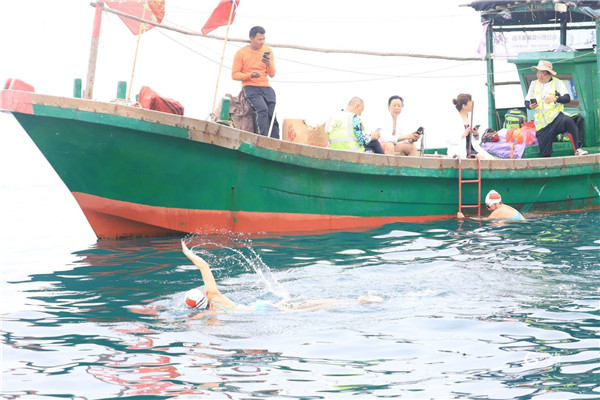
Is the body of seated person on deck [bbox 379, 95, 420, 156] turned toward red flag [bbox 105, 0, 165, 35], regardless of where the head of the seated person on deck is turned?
no

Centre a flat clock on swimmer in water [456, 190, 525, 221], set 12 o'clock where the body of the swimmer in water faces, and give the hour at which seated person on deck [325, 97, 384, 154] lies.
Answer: The seated person on deck is roughly at 11 o'clock from the swimmer in water.

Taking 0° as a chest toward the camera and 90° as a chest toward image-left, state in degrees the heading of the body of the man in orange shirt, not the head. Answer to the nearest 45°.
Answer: approximately 315°

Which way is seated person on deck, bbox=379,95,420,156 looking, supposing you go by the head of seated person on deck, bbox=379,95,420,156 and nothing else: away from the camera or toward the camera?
toward the camera

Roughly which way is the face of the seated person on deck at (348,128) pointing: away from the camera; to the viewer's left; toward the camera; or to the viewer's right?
to the viewer's right

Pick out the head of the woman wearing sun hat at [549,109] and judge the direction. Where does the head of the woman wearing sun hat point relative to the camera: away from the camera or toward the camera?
toward the camera

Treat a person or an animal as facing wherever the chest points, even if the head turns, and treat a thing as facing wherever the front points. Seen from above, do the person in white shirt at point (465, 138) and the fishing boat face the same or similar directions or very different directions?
very different directions

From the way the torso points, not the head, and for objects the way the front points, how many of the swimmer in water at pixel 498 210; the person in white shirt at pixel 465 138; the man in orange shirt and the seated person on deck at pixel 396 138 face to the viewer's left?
1

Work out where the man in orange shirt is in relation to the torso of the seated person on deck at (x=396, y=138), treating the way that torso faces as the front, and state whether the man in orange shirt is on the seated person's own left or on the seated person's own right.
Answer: on the seated person's own right

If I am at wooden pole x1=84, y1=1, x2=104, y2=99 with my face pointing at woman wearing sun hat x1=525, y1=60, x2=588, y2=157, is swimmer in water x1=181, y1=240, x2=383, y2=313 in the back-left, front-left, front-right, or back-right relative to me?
front-right

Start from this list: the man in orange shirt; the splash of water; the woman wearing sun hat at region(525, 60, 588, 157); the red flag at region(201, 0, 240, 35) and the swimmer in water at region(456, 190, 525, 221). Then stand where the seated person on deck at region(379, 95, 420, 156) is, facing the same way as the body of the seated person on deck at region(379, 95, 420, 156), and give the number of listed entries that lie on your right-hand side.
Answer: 3

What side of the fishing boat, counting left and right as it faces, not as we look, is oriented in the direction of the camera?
left
